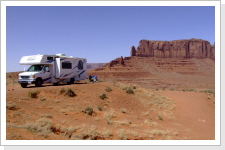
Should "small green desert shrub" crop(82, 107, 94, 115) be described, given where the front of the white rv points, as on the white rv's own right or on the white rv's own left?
on the white rv's own left

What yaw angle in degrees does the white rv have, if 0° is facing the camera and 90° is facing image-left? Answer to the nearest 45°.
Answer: approximately 45°

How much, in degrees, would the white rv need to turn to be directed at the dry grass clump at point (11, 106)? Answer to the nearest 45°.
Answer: approximately 45° to its left

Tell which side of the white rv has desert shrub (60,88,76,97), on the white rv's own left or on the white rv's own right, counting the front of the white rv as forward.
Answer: on the white rv's own left

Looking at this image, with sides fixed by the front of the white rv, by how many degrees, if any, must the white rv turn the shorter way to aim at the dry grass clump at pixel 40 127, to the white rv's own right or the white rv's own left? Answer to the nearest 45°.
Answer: approximately 45° to the white rv's own left

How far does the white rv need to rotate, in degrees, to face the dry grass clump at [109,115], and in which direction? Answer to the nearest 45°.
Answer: approximately 90° to its left

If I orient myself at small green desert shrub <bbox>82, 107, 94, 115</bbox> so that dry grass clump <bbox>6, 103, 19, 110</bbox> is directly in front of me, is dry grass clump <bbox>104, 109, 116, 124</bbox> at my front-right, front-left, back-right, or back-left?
back-left

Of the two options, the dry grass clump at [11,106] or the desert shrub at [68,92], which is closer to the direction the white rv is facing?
the dry grass clump
